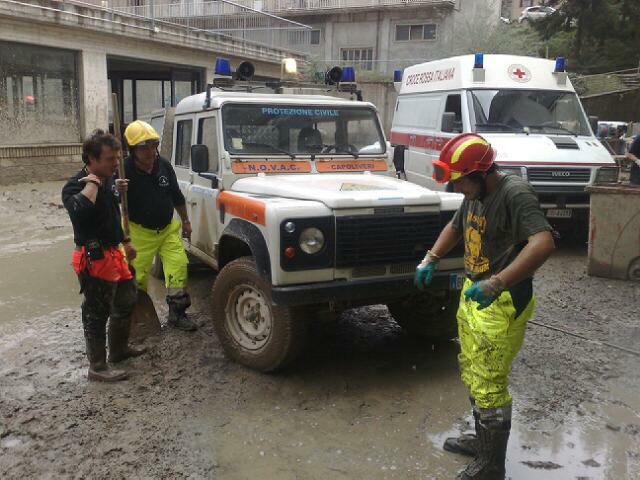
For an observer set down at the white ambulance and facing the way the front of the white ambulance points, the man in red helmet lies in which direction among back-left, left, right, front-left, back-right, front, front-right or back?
front-right

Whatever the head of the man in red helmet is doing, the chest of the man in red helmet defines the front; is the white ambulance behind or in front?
behind

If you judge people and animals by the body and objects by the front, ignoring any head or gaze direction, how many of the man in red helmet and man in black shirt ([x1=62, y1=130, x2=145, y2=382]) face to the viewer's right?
1

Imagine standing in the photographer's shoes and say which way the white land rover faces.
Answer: facing the viewer and to the right of the viewer

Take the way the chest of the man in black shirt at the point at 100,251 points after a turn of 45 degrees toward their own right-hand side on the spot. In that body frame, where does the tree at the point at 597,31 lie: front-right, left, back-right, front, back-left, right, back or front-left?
left

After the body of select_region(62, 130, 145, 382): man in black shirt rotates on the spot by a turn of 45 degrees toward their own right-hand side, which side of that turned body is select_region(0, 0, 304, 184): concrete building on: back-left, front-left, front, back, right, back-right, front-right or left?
back-left

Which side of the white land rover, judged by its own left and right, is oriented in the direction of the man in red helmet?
front

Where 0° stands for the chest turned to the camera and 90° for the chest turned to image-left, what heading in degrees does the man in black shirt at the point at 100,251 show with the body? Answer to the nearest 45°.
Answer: approximately 270°

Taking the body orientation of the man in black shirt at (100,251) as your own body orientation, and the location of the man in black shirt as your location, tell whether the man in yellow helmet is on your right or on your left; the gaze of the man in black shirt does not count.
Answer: on your left

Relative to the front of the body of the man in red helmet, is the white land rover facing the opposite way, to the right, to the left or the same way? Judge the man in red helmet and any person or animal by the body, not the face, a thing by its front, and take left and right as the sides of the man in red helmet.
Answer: to the left
